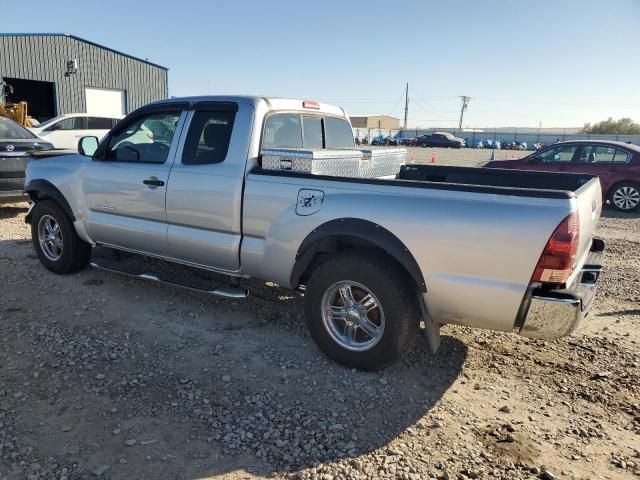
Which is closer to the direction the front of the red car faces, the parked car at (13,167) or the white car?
the white car

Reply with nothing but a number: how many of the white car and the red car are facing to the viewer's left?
2

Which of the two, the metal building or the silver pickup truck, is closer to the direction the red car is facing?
the metal building

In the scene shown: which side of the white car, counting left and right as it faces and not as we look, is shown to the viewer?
left

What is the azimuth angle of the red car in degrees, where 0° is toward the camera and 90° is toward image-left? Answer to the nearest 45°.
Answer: approximately 90°

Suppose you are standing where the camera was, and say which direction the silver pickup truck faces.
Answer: facing away from the viewer and to the left of the viewer

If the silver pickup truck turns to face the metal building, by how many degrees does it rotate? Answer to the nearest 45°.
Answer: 0° — it already faces it

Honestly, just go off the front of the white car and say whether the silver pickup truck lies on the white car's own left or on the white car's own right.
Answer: on the white car's own left

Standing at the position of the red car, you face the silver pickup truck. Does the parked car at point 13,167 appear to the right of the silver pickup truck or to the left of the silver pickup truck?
right

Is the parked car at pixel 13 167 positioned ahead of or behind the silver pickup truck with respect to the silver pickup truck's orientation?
ahead

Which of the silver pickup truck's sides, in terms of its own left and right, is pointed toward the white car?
front

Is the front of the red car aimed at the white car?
yes

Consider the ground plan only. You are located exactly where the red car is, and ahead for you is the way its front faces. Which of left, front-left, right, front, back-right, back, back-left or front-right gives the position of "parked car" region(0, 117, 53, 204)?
front-left

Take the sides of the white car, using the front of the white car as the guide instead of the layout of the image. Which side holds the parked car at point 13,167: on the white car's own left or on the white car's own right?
on the white car's own left

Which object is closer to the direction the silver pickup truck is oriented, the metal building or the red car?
the metal building

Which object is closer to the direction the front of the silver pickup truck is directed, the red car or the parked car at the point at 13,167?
the parked car
